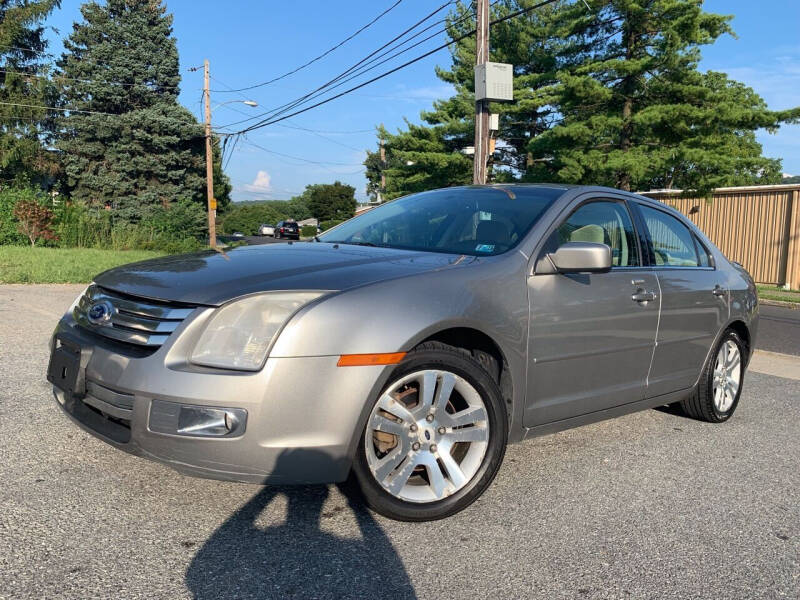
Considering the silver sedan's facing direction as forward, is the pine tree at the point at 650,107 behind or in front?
behind

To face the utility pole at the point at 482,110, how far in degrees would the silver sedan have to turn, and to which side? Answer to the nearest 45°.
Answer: approximately 135° to its right

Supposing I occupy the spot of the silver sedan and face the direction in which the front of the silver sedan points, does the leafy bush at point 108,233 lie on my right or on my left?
on my right

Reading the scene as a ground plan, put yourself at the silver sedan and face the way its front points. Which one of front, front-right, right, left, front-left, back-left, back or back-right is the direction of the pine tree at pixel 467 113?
back-right

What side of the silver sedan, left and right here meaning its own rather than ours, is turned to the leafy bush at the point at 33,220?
right

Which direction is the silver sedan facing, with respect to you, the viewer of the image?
facing the viewer and to the left of the viewer
